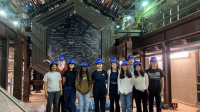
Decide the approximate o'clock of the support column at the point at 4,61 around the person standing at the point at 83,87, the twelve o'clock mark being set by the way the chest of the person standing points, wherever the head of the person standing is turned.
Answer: The support column is roughly at 4 o'clock from the person standing.

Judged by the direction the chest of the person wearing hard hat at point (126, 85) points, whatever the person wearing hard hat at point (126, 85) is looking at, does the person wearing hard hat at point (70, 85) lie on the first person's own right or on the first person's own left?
on the first person's own right

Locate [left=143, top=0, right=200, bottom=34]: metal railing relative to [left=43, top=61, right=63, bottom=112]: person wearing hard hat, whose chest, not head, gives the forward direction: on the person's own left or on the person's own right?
on the person's own left

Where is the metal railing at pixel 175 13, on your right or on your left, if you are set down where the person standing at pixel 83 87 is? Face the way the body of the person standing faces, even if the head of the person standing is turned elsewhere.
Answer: on your left

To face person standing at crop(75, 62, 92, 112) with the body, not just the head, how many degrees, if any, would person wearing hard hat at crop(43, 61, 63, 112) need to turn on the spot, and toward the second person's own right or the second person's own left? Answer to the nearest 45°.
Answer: approximately 90° to the second person's own left

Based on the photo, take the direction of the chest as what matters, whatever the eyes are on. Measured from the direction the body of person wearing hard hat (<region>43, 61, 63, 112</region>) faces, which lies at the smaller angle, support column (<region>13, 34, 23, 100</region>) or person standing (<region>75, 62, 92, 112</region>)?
the person standing

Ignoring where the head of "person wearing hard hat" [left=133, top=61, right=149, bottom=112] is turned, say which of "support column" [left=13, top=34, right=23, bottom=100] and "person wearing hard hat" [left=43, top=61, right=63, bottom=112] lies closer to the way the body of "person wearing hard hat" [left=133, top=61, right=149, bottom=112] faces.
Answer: the person wearing hard hat

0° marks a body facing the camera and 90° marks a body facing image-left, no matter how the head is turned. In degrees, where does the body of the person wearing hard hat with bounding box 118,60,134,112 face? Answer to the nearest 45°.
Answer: approximately 0°

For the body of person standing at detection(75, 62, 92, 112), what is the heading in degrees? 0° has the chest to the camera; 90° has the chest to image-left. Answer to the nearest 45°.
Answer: approximately 0°
